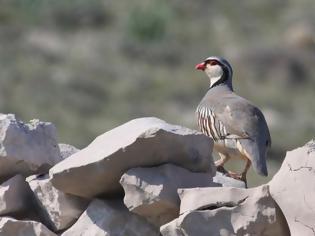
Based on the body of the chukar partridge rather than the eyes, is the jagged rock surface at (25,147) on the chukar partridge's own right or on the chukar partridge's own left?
on the chukar partridge's own left

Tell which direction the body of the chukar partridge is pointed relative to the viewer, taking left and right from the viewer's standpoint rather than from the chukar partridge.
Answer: facing away from the viewer and to the left of the viewer

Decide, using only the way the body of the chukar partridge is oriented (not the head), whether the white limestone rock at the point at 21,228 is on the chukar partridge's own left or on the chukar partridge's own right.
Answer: on the chukar partridge's own left

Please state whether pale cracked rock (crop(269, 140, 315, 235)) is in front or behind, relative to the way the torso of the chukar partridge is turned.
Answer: behind
